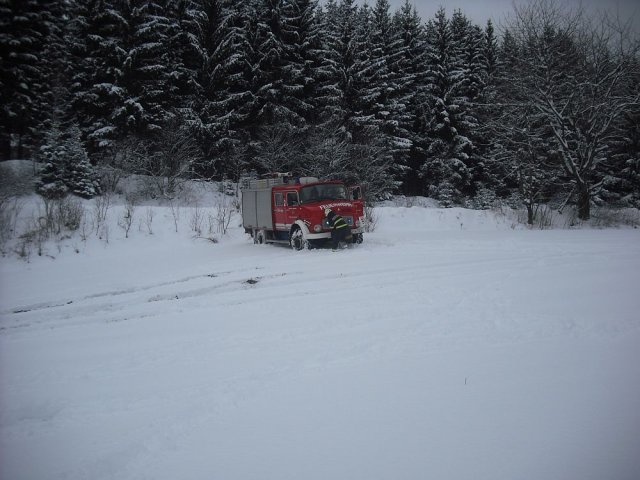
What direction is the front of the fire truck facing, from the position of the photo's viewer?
facing the viewer and to the right of the viewer

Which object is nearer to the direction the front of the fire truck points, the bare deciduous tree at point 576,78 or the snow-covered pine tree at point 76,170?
the bare deciduous tree

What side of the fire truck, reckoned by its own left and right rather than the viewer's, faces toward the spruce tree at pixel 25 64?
back

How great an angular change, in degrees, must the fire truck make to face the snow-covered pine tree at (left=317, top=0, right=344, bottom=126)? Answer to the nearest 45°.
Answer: approximately 135° to its left

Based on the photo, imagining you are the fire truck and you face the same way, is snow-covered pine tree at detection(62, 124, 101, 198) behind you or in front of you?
behind

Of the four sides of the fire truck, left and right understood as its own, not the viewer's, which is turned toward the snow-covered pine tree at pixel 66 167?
back

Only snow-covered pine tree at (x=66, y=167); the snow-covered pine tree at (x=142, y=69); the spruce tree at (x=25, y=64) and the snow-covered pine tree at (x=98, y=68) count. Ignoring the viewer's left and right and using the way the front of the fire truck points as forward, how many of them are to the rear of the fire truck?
4
